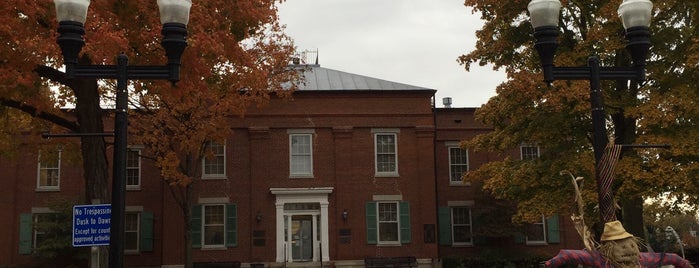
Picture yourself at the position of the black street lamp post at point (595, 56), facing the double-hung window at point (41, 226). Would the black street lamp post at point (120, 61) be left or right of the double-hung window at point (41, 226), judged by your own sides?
left

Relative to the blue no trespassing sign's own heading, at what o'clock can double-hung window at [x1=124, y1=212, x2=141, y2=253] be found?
The double-hung window is roughly at 6 o'clock from the blue no trespassing sign.

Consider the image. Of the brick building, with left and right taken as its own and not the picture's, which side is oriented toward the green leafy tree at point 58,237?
right

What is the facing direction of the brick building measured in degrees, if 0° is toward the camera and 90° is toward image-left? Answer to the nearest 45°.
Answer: approximately 0°

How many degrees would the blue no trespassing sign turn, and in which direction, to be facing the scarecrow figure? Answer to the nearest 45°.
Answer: approximately 45° to its left

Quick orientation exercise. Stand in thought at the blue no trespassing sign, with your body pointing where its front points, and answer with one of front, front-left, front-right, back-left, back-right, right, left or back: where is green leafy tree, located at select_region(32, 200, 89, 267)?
back

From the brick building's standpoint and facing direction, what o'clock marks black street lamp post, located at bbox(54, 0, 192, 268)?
The black street lamp post is roughly at 12 o'clock from the brick building.

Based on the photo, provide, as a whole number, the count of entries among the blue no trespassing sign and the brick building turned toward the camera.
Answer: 2
